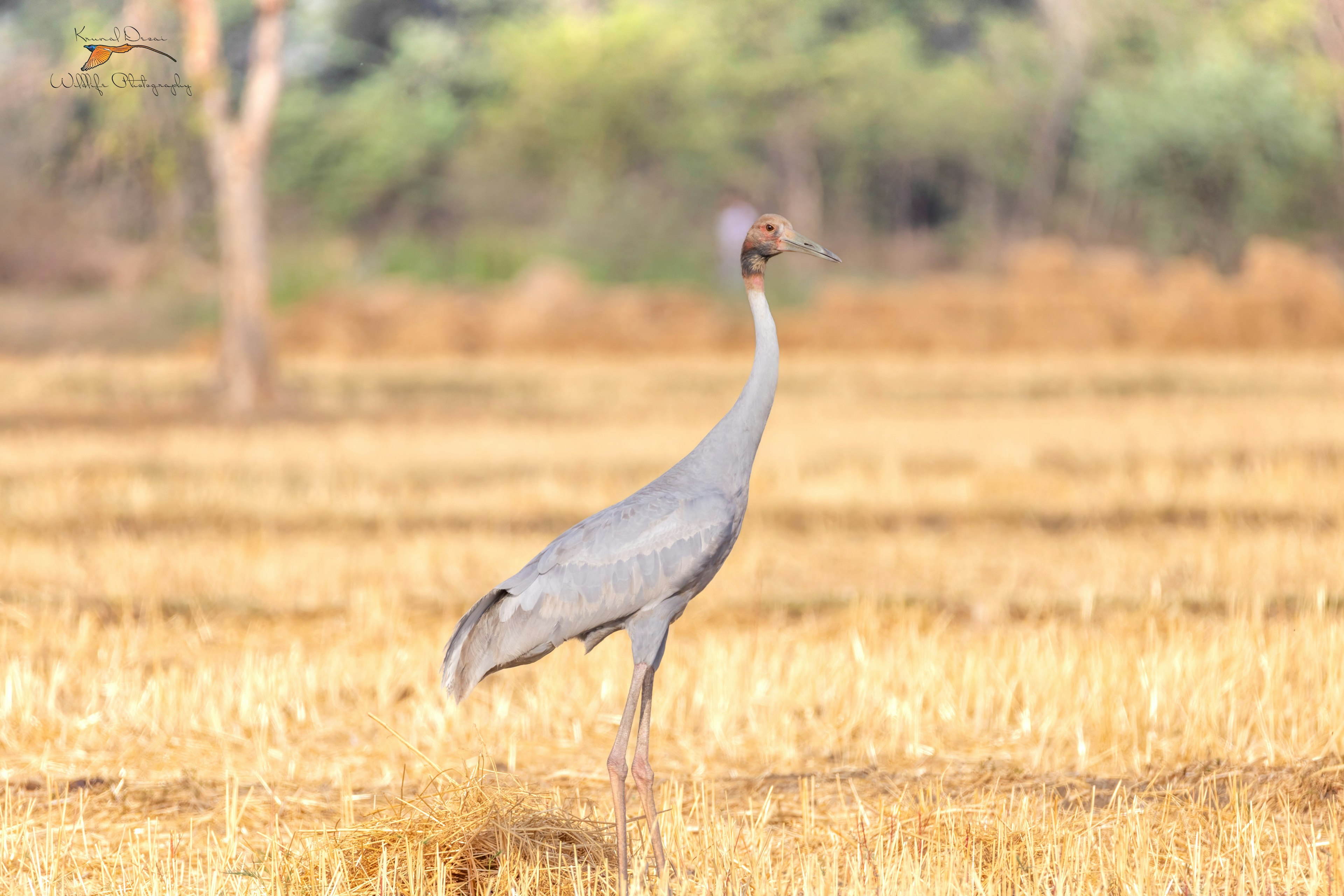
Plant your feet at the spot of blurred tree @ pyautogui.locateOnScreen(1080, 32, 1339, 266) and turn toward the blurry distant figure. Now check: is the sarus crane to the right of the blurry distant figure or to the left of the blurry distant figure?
left

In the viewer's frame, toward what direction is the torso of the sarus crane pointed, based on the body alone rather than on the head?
to the viewer's right

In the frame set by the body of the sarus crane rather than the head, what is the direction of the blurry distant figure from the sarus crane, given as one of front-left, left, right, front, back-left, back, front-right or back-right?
left
